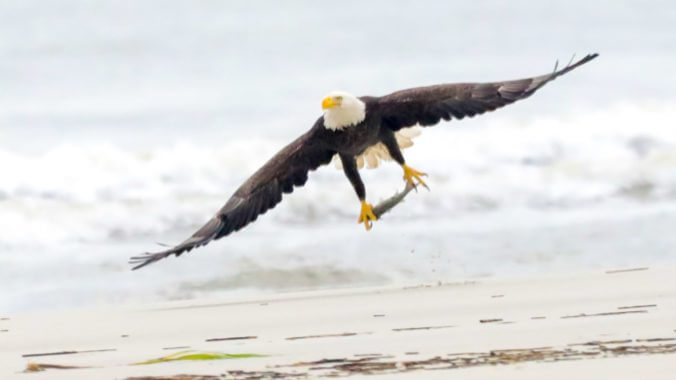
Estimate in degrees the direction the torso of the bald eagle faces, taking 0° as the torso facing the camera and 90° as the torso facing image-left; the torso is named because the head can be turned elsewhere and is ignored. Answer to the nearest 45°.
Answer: approximately 45°
